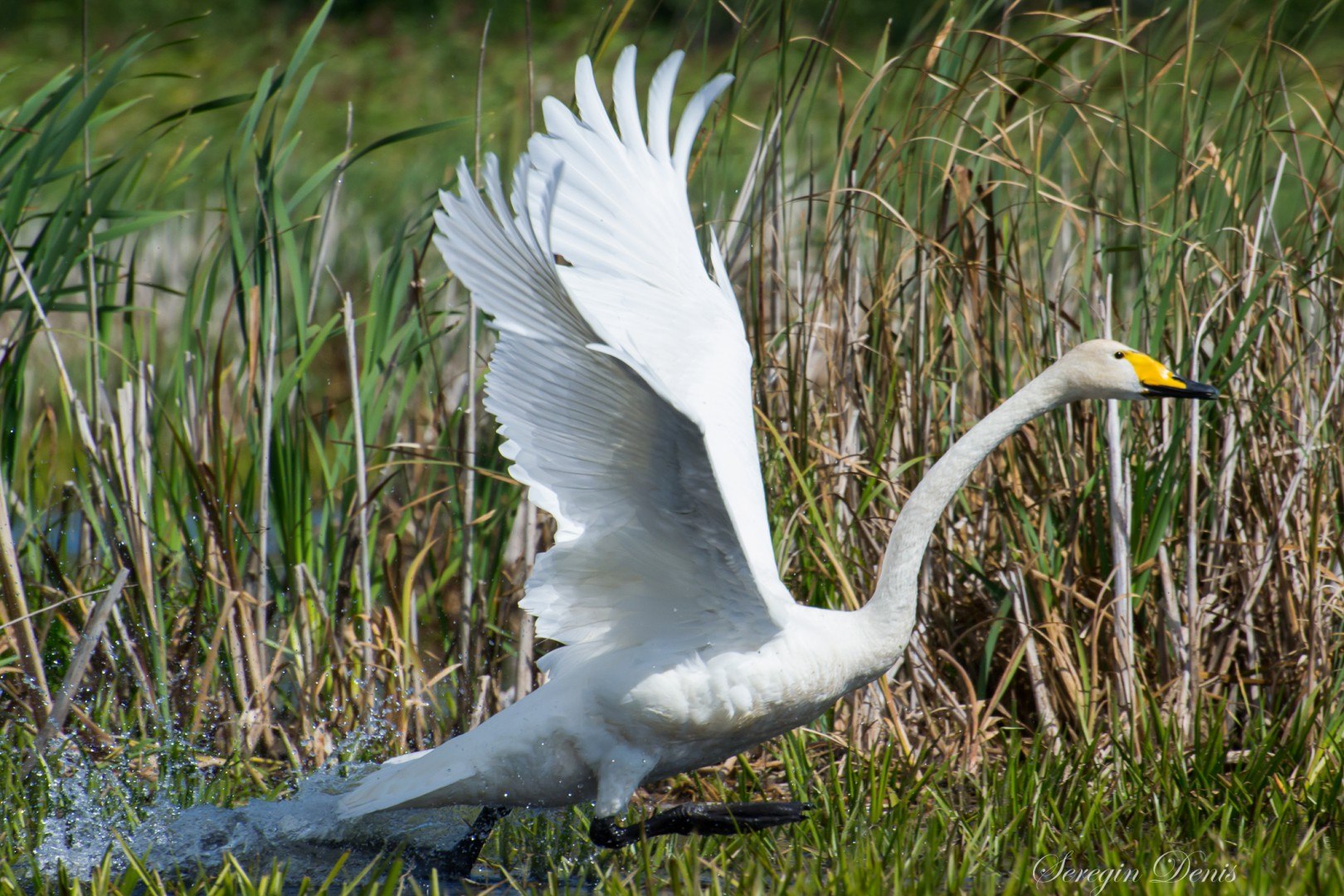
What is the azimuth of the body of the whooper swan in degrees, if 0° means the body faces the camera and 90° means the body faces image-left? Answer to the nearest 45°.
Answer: approximately 270°
